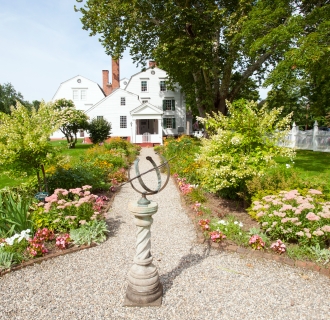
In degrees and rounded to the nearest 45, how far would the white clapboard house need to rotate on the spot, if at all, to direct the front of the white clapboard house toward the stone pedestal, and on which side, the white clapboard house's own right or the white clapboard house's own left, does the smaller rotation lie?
0° — it already faces it

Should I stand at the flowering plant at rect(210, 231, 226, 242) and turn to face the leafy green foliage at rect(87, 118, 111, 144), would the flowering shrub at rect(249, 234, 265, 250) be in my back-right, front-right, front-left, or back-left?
back-right

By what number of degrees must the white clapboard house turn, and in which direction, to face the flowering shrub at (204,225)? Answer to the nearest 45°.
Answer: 0° — it already faces it

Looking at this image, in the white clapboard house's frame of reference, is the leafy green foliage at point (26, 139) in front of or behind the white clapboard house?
in front

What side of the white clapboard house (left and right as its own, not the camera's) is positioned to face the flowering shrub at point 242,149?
front

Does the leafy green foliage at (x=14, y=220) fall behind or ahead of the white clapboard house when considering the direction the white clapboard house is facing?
ahead

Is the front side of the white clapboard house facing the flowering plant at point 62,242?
yes

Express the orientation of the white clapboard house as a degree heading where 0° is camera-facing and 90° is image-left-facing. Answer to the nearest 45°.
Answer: approximately 0°

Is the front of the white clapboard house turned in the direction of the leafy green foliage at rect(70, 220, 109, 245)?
yes

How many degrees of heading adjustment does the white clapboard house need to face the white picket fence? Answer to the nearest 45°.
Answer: approximately 45° to its left

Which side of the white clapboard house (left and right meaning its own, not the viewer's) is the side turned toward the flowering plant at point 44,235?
front

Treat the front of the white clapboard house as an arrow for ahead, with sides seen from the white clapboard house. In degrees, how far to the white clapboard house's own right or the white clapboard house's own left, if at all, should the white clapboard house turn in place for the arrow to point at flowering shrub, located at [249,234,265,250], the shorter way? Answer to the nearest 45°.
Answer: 0° — it already faces it

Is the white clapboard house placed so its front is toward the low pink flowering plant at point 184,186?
yes
